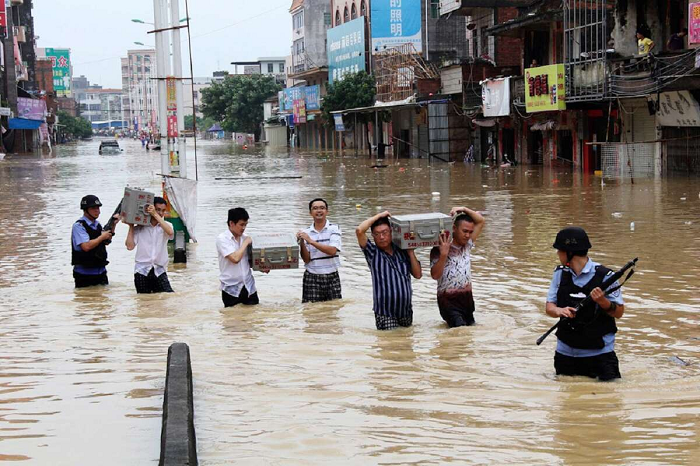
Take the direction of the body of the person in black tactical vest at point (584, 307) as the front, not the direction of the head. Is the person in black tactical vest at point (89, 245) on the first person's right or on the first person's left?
on the first person's right

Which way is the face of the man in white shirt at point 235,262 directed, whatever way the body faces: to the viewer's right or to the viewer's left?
to the viewer's right

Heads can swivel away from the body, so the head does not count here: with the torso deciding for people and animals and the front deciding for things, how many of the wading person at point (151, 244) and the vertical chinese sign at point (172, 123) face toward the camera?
2

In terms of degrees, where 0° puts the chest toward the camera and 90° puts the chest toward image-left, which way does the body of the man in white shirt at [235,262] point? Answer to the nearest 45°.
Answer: approximately 315°

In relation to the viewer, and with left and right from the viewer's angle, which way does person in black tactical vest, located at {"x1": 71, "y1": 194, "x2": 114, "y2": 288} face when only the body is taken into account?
facing the viewer and to the right of the viewer

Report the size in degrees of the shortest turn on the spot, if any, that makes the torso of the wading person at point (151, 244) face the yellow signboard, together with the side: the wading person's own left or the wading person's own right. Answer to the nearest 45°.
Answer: approximately 135° to the wading person's own left

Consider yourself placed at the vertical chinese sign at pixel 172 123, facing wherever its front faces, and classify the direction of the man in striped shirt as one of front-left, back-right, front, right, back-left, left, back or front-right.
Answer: front

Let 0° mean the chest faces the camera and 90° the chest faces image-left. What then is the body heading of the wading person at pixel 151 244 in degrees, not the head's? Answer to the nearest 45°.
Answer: approximately 0°

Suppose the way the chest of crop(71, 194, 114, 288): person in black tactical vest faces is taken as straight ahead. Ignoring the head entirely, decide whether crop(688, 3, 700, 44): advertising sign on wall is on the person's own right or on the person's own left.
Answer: on the person's own left

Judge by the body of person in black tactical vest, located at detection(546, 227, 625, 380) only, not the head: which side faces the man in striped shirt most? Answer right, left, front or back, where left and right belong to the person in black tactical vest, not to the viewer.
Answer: right

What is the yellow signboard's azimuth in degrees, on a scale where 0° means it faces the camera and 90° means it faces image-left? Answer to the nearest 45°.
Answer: approximately 45°

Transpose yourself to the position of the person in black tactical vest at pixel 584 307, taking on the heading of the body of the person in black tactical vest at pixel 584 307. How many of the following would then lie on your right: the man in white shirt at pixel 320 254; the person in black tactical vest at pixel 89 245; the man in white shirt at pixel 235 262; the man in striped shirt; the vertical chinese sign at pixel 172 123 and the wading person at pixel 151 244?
6

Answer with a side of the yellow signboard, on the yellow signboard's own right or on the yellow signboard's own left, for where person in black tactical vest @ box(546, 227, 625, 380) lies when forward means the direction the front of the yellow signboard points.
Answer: on the yellow signboard's own left

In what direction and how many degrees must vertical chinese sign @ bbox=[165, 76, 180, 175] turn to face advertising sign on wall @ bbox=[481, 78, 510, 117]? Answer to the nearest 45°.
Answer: approximately 135° to its left

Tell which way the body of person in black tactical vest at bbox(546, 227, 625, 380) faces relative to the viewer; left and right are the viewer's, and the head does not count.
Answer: facing the viewer and to the left of the viewer

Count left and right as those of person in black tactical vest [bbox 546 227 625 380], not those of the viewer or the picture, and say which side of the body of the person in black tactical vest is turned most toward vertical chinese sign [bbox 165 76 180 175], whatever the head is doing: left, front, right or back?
right

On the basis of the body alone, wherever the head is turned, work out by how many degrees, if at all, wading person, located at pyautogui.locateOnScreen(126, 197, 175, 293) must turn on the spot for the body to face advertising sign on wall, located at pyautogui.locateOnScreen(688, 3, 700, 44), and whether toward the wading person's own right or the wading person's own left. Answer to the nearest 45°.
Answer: approximately 135° to the wading person's own left
